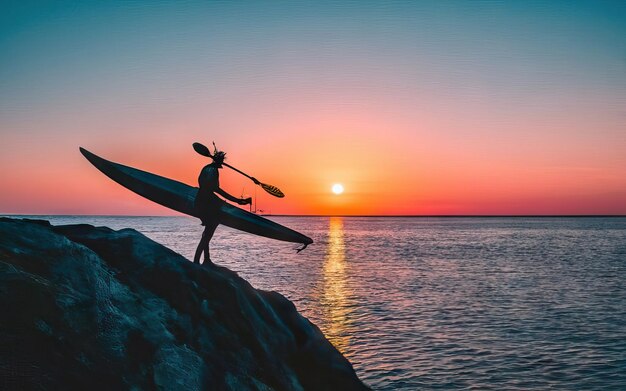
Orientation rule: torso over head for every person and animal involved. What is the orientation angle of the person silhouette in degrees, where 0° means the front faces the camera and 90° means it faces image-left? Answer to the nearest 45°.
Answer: approximately 270°
